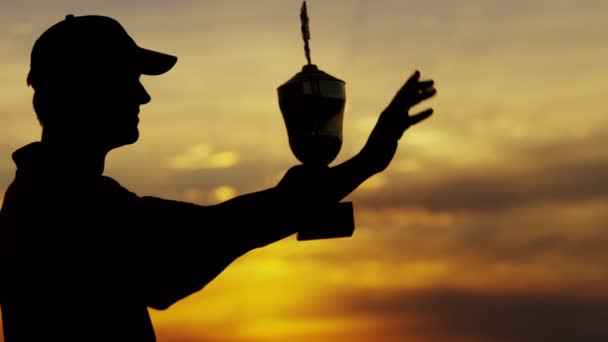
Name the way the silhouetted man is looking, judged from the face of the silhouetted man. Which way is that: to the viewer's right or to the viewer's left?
to the viewer's right

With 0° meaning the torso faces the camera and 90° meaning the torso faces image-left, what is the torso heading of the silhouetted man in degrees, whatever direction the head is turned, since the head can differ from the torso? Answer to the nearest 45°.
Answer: approximately 270°
